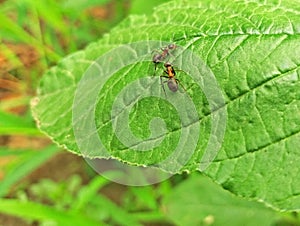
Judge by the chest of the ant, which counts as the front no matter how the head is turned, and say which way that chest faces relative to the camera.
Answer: away from the camera

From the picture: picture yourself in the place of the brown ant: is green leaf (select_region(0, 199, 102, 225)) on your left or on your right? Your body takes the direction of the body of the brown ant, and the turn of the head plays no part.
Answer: on your left
